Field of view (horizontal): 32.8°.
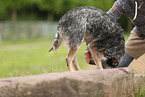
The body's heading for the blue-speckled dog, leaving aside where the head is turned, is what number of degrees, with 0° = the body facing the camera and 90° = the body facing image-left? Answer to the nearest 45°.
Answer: approximately 270°
